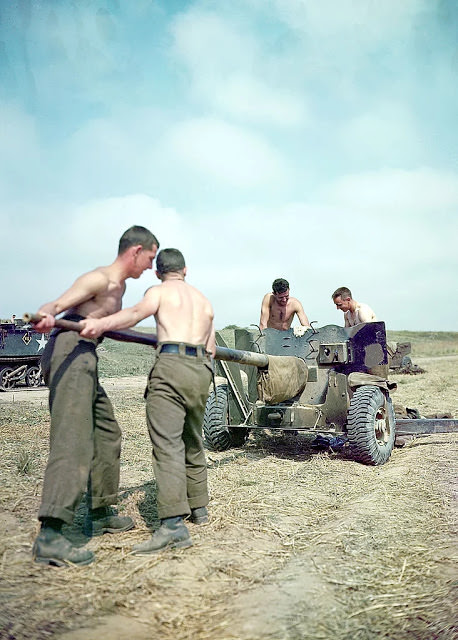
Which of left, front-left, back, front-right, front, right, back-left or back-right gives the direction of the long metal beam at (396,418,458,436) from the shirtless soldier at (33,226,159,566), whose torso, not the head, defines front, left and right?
front-left

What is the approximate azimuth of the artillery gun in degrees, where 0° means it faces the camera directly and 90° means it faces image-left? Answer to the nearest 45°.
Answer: approximately 45°

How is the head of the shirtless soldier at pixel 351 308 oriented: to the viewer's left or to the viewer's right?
to the viewer's left

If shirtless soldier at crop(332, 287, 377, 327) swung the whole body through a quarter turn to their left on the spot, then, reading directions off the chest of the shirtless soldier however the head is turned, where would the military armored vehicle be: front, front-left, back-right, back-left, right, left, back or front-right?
back

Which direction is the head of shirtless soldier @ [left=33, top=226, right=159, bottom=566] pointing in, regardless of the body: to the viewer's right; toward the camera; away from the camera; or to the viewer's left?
to the viewer's right

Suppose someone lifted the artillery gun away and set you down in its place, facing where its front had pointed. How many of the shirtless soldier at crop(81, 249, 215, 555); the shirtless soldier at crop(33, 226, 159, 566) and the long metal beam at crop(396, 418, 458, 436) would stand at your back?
1

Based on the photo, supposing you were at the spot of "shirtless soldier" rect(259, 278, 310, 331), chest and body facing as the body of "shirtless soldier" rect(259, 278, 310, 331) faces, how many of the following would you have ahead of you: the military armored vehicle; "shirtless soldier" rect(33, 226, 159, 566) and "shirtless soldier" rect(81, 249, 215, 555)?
2

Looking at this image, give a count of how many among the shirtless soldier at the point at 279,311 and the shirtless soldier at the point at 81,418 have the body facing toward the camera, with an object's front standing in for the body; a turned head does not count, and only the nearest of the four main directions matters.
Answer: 1

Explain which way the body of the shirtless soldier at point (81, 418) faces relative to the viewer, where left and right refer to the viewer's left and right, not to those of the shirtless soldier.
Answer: facing to the right of the viewer
